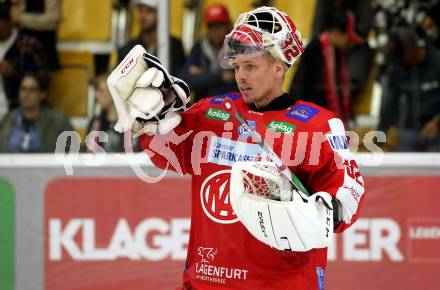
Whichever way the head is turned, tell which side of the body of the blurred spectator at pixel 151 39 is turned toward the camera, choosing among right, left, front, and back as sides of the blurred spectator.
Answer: front

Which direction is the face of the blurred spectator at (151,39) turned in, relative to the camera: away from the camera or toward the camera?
toward the camera

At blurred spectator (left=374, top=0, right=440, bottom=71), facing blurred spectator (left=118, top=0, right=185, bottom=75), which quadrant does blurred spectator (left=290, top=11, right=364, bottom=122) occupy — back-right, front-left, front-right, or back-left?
front-left

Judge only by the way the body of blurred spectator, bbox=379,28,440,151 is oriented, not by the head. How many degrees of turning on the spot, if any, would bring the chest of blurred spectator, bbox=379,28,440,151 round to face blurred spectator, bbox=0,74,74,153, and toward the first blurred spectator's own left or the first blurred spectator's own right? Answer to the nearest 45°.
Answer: approximately 90° to the first blurred spectator's own right

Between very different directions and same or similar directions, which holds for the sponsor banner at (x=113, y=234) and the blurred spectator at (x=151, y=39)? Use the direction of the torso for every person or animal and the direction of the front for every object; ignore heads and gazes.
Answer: same or similar directions

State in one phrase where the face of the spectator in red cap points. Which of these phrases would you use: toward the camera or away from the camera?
toward the camera

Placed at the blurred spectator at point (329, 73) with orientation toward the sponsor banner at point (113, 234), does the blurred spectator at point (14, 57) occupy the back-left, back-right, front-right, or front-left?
front-right

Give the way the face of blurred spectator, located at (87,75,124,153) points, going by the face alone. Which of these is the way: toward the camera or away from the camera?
toward the camera

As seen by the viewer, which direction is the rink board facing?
toward the camera

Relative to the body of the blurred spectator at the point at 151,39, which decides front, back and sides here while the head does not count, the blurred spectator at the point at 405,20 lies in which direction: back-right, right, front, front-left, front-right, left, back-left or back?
left

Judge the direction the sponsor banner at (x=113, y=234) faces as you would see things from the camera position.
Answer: facing the viewer

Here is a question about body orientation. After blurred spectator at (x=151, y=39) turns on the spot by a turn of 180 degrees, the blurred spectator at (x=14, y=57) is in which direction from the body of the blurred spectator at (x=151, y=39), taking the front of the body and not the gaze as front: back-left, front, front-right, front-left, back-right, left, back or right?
left
